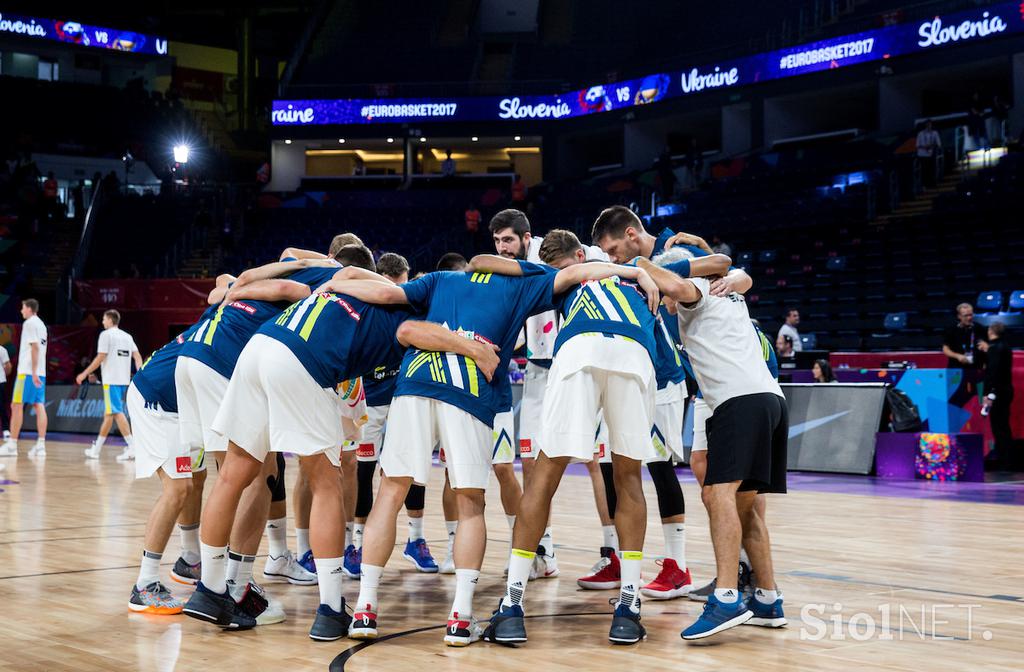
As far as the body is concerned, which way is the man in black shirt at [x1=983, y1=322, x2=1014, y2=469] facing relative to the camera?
to the viewer's left

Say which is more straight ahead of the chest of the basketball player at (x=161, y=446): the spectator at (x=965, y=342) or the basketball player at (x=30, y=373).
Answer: the spectator

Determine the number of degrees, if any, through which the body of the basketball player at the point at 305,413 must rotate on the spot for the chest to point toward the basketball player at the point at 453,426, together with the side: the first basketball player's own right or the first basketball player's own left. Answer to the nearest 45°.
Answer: approximately 45° to the first basketball player's own right

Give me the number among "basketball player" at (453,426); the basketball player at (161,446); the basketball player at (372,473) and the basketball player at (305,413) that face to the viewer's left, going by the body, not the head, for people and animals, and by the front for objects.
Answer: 0

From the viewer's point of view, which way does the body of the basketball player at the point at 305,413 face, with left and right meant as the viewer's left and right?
facing away from the viewer and to the right of the viewer

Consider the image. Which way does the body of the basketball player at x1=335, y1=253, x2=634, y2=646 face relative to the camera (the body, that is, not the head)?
away from the camera

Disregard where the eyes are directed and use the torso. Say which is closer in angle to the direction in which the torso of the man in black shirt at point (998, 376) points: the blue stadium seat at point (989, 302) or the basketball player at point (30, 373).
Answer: the basketball player

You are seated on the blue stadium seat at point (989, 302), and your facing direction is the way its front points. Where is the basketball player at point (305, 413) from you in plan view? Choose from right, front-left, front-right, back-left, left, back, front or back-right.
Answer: front-left
